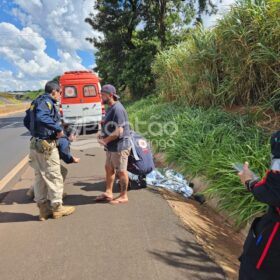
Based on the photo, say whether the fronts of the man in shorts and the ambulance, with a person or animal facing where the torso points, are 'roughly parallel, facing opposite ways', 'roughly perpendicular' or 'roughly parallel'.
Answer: roughly perpendicular

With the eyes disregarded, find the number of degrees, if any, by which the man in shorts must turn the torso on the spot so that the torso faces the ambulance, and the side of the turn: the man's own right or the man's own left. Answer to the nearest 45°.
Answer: approximately 90° to the man's own right

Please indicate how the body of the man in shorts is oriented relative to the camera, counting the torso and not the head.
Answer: to the viewer's left

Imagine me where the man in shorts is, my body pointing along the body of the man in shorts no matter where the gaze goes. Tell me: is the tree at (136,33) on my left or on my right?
on my right

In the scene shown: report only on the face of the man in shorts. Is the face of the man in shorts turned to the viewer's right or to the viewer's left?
to the viewer's left

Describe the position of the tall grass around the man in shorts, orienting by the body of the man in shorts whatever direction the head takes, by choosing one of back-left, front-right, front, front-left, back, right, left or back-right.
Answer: back-right

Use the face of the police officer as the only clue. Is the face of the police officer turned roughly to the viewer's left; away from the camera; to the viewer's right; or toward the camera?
to the viewer's right

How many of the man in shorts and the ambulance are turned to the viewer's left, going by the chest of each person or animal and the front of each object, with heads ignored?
1
